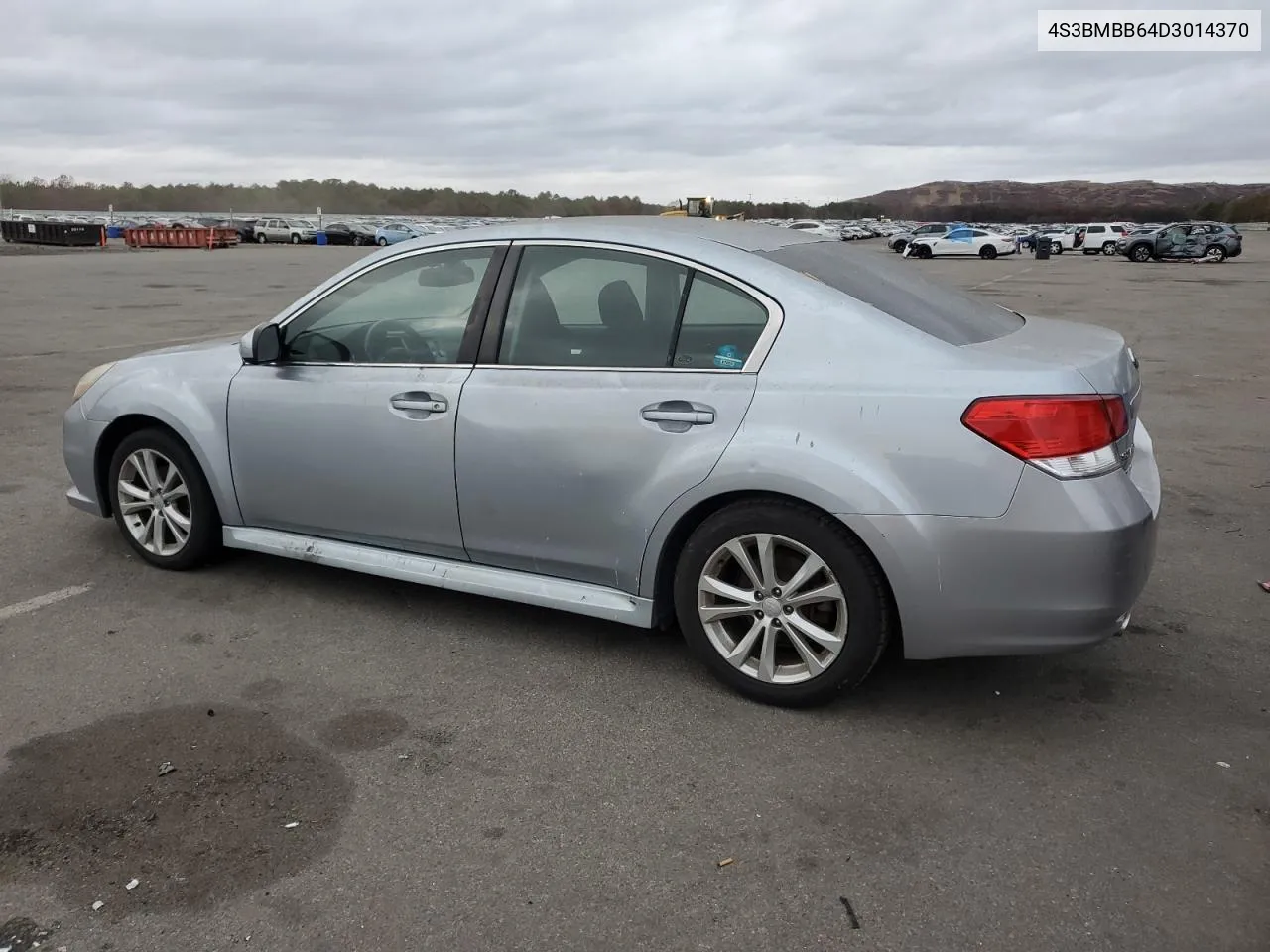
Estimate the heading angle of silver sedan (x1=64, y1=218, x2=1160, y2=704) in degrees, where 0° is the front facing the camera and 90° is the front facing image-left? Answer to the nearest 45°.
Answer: approximately 135°
